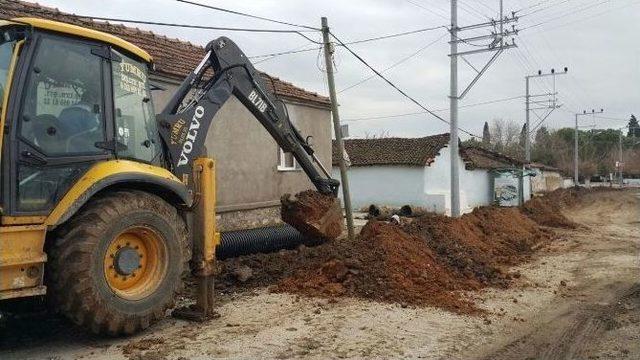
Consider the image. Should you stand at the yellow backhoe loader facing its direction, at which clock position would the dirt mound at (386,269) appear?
The dirt mound is roughly at 5 o'clock from the yellow backhoe loader.

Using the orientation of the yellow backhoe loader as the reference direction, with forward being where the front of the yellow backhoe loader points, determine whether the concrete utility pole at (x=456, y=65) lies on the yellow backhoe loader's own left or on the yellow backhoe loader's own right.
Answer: on the yellow backhoe loader's own right

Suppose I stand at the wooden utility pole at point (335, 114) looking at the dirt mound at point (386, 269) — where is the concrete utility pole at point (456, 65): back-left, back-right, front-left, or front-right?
back-left

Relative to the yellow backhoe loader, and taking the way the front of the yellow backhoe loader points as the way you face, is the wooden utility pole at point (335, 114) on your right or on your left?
on your right

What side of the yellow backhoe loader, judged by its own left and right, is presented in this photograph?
left

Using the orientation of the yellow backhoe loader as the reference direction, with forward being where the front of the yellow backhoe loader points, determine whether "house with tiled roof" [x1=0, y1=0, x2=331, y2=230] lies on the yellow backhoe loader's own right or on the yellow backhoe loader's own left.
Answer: on the yellow backhoe loader's own right

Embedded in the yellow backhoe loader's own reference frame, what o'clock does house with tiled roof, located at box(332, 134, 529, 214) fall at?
The house with tiled roof is roughly at 4 o'clock from the yellow backhoe loader.

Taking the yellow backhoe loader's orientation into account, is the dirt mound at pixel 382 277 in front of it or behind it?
behind
